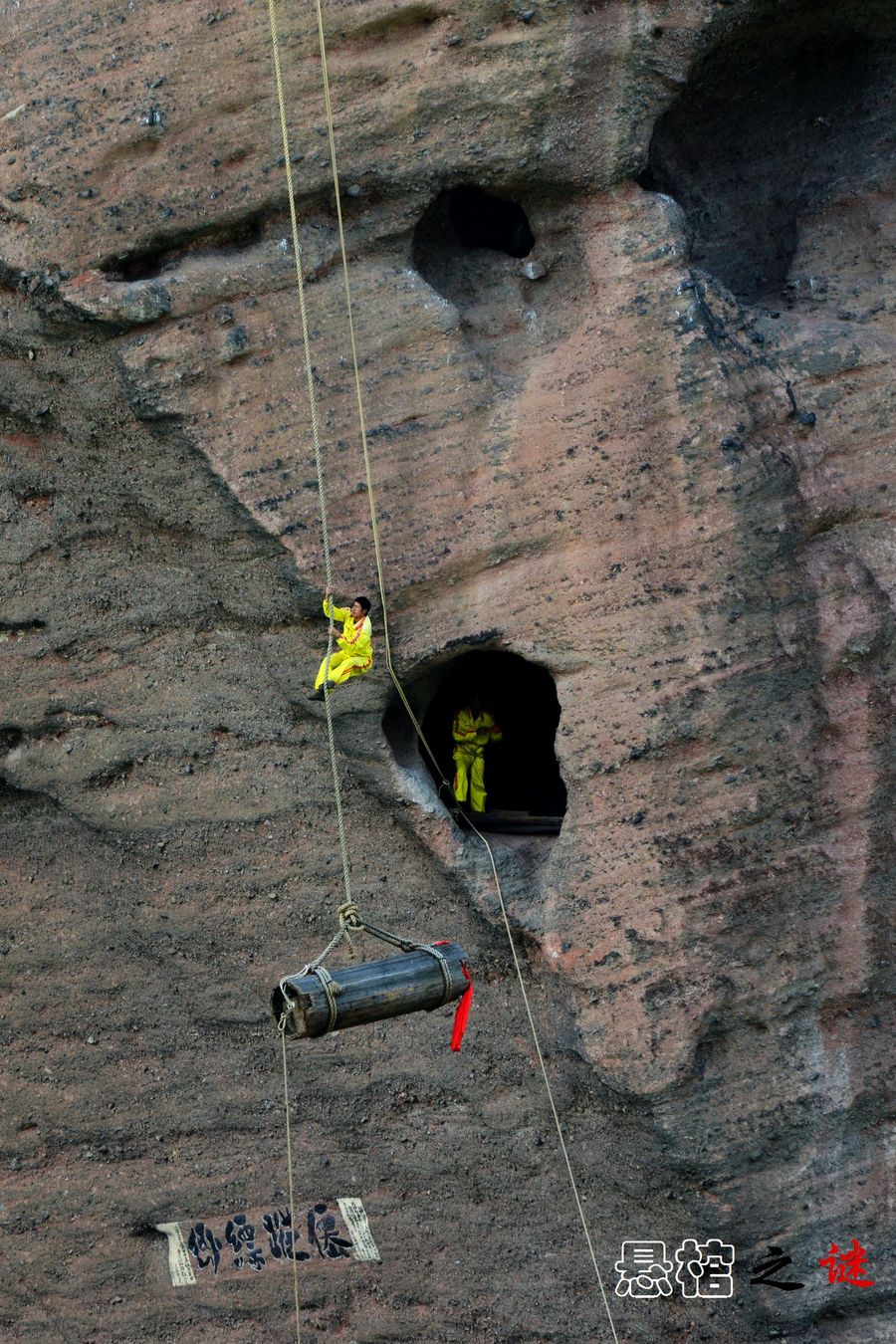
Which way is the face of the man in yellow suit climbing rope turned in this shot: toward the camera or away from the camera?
toward the camera

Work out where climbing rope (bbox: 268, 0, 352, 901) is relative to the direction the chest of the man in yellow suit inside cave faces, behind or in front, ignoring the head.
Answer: in front

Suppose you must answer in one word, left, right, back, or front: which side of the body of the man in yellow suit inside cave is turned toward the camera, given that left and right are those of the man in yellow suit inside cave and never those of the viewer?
front
